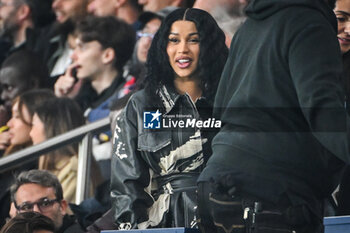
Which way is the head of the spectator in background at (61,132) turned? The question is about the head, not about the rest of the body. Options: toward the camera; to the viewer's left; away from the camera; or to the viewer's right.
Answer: to the viewer's left

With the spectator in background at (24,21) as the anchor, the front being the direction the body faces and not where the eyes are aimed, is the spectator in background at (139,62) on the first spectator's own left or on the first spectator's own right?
on the first spectator's own left

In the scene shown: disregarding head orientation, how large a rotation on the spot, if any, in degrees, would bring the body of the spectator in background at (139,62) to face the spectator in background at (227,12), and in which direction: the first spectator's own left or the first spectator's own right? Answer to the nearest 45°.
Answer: approximately 90° to the first spectator's own left

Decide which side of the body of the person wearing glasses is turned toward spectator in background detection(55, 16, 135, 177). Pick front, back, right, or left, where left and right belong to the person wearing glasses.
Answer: back

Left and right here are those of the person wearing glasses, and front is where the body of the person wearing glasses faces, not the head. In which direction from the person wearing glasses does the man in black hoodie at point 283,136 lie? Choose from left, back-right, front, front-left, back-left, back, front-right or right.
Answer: left

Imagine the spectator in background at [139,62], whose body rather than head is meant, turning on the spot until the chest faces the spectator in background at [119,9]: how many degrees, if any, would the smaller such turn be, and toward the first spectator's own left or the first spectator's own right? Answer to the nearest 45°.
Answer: approximately 135° to the first spectator's own right

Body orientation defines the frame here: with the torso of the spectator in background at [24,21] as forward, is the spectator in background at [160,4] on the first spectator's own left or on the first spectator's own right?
on the first spectator's own left

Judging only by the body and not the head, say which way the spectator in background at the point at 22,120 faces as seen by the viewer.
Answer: to the viewer's left

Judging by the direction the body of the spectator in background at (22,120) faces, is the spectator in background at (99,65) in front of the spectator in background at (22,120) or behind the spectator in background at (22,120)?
behind
